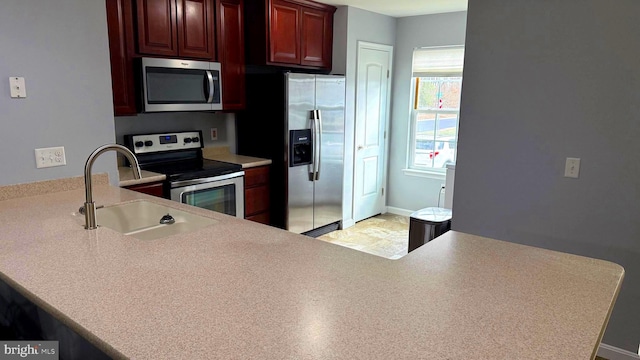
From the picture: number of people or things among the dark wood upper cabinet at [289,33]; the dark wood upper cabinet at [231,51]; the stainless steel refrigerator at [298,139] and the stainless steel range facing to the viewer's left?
0

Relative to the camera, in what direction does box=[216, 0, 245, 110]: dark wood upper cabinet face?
facing the viewer and to the right of the viewer

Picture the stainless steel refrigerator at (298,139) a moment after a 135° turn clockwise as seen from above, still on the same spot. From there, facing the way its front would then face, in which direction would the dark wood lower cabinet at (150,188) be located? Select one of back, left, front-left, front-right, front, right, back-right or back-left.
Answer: front-left

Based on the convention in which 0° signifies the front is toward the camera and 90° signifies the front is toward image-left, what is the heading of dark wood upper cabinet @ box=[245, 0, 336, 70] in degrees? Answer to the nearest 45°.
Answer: approximately 315°

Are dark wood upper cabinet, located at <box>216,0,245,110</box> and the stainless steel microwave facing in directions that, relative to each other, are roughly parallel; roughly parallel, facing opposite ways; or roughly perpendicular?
roughly parallel

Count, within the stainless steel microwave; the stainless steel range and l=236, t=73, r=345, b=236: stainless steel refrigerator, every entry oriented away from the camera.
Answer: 0

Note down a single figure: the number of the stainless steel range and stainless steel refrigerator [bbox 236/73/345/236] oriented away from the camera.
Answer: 0

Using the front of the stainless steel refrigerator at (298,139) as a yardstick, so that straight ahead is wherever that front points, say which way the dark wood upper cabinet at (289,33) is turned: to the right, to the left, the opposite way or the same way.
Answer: the same way

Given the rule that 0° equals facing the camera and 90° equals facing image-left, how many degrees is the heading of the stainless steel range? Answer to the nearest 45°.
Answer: approximately 315°

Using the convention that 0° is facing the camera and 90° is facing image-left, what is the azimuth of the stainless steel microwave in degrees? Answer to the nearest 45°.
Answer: approximately 315°

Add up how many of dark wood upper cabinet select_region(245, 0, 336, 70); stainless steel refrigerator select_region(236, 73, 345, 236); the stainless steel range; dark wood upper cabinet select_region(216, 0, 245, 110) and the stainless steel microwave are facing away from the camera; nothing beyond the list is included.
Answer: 0

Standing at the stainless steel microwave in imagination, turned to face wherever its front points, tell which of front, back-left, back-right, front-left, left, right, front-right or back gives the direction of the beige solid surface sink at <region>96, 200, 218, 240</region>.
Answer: front-right

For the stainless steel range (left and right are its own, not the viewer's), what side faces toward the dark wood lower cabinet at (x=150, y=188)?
right

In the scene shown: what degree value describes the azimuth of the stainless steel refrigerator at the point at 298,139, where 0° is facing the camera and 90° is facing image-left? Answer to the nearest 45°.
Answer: approximately 315°

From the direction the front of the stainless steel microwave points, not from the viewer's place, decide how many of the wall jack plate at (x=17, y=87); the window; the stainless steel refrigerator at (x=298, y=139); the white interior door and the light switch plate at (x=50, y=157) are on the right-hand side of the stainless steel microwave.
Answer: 2

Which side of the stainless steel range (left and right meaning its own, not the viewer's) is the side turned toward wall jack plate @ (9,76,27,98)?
right
